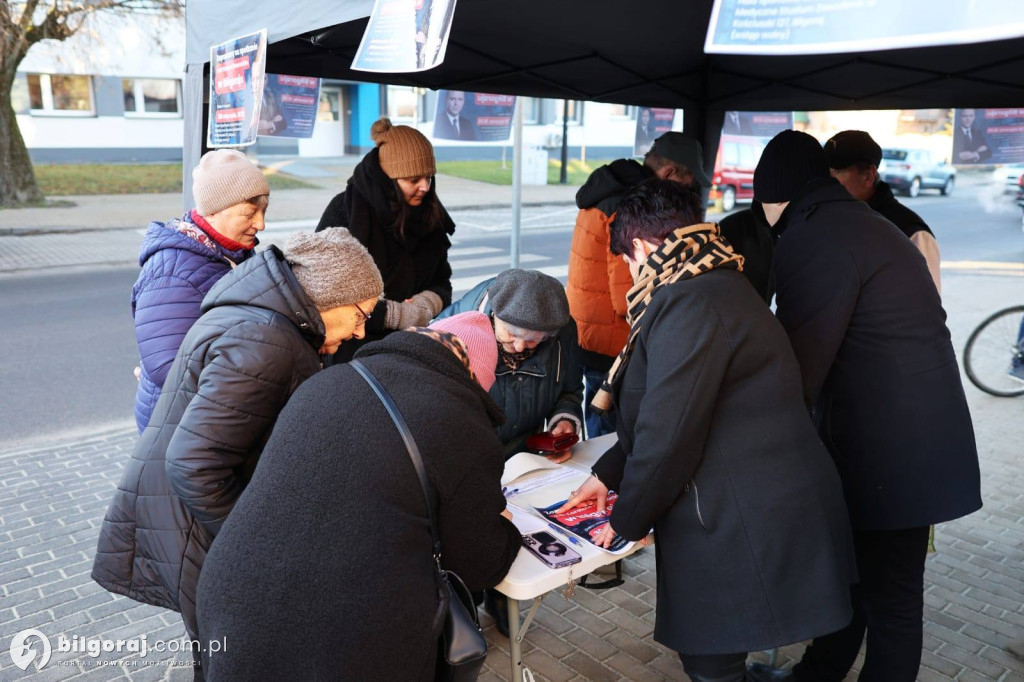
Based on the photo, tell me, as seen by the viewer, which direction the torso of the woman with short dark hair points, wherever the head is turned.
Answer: to the viewer's left

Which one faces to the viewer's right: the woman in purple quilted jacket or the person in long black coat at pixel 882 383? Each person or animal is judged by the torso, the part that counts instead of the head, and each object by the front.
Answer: the woman in purple quilted jacket

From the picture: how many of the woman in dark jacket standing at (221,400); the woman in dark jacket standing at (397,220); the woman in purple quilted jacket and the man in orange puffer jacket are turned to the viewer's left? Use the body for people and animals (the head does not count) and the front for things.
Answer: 0

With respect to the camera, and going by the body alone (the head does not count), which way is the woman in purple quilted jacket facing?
to the viewer's right

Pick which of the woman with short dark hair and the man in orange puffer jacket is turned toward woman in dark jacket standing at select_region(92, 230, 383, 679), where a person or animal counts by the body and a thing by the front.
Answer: the woman with short dark hair

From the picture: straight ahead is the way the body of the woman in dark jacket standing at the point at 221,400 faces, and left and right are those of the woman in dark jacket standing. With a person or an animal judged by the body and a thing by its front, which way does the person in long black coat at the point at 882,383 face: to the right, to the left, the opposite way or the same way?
to the left

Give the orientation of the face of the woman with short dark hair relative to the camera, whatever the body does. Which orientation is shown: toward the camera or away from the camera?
away from the camera

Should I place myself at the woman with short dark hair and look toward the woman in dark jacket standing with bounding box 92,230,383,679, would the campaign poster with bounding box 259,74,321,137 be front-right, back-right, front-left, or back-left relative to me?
front-right

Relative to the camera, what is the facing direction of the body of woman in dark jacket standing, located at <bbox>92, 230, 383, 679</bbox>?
to the viewer's right

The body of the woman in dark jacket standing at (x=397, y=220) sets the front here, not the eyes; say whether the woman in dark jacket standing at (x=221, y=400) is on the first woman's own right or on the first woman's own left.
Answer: on the first woman's own right

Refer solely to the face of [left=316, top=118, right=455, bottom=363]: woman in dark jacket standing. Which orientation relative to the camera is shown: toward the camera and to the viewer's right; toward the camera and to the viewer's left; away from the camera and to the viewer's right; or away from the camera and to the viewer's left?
toward the camera and to the viewer's right

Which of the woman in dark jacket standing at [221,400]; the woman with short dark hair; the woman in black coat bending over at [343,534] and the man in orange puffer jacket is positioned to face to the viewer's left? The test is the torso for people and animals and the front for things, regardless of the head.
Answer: the woman with short dark hair
